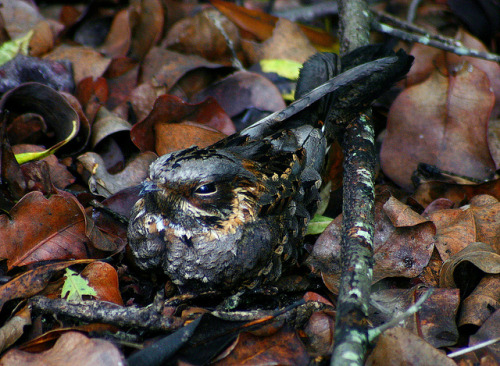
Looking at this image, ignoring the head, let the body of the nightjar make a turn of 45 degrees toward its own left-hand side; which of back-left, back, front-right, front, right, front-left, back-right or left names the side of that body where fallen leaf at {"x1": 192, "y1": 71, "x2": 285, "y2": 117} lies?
back

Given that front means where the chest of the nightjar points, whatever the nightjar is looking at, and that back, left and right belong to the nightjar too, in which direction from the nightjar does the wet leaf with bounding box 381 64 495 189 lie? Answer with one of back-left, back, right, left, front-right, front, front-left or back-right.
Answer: back

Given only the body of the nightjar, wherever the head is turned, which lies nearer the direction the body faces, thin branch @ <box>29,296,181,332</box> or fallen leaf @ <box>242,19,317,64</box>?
the thin branch

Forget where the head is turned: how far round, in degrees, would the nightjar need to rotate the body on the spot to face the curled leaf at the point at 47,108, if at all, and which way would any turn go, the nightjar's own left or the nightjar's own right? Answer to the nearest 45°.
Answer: approximately 90° to the nightjar's own right

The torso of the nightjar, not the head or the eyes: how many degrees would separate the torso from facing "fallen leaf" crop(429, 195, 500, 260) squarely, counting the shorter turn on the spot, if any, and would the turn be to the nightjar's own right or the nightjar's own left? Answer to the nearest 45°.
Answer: approximately 135° to the nightjar's own left

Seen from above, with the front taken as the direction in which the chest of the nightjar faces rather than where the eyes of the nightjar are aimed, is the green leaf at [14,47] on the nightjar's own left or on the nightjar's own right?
on the nightjar's own right

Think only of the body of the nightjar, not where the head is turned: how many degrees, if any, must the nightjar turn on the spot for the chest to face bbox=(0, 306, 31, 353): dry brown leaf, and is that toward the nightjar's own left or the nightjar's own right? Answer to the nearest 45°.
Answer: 0° — it already faces it

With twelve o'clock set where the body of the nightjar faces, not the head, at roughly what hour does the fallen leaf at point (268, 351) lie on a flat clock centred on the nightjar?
The fallen leaf is roughly at 10 o'clock from the nightjar.

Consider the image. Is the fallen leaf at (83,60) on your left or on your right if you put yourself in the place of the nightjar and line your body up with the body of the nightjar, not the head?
on your right

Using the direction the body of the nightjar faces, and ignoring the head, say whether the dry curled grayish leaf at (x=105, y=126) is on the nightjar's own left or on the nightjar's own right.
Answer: on the nightjar's own right

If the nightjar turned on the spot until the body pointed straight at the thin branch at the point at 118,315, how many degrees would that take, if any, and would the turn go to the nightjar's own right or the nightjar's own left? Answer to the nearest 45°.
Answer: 0° — it already faces it
